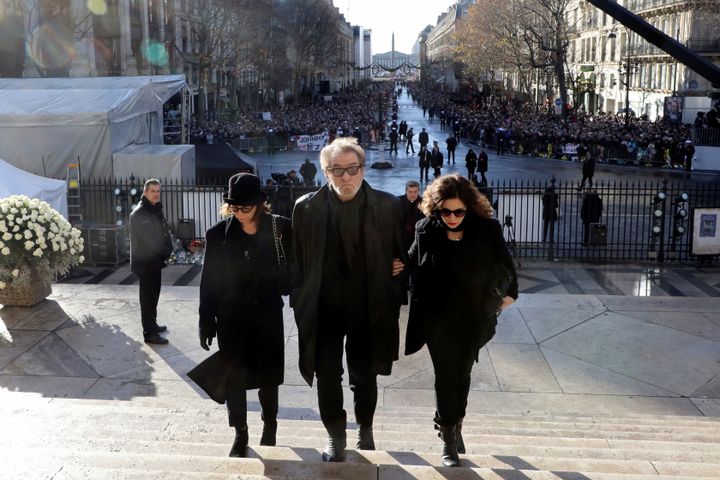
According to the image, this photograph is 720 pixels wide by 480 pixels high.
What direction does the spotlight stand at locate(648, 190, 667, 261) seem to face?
toward the camera

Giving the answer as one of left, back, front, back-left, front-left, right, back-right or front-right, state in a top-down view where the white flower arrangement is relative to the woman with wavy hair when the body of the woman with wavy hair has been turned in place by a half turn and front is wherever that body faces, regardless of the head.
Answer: front-left

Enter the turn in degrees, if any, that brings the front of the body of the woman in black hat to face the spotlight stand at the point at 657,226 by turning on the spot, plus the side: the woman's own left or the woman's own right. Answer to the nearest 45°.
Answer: approximately 135° to the woman's own left

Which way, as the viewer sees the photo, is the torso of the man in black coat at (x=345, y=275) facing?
toward the camera

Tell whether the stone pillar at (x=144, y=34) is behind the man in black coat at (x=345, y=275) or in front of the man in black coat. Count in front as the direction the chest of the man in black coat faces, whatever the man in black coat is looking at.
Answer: behind

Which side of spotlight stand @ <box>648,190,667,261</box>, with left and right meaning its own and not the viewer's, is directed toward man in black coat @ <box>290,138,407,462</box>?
front

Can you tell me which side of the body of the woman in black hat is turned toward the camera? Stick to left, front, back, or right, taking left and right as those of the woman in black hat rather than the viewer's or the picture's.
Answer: front

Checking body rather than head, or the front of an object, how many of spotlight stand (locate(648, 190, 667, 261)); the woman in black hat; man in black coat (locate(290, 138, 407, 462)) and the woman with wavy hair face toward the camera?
4

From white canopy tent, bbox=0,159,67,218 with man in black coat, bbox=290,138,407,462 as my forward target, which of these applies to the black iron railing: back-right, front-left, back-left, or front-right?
front-left
